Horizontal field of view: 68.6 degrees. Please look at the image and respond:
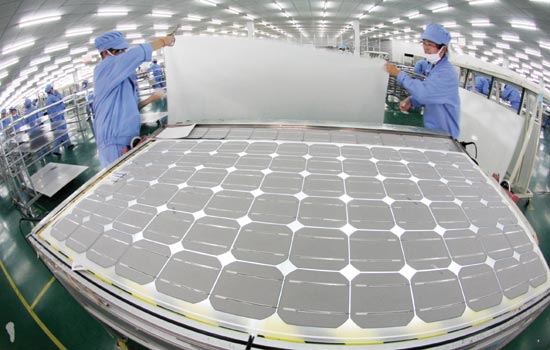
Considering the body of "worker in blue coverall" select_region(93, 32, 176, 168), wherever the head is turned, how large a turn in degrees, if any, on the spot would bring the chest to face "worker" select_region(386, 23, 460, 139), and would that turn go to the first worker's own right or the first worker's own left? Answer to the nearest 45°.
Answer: approximately 45° to the first worker's own right

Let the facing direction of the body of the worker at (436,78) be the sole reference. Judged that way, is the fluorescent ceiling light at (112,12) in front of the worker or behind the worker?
in front

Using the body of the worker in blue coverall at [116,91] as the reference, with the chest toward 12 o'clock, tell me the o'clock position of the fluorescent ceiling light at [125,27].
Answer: The fluorescent ceiling light is roughly at 9 o'clock from the worker in blue coverall.

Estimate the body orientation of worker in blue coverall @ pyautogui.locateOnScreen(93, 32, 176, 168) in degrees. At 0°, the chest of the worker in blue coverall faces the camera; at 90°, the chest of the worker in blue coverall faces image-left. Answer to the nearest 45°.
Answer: approximately 270°

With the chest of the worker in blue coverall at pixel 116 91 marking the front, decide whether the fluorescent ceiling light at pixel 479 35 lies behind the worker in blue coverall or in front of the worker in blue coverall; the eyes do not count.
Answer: in front

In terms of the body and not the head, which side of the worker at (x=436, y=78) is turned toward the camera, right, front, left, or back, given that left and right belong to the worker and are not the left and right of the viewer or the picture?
left

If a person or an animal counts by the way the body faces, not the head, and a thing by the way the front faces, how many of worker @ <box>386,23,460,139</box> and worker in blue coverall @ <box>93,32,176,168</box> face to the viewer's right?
1

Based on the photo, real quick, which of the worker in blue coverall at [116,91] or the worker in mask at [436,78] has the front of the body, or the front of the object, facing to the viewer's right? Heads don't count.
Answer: the worker in blue coverall

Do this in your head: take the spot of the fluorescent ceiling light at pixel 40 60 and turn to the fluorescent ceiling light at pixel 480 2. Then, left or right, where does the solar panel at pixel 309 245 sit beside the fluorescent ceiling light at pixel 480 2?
right
